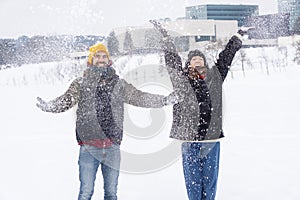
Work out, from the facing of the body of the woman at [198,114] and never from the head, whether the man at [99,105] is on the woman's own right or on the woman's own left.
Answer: on the woman's own right

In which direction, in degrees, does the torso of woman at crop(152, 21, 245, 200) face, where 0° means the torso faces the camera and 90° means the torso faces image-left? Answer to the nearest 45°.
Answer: approximately 0°

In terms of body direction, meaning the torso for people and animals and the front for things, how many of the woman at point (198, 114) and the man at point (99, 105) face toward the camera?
2

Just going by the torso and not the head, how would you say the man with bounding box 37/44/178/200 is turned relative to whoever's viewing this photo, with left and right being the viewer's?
facing the viewer

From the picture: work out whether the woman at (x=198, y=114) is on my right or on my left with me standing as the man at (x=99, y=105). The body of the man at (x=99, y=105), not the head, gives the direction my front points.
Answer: on my left
